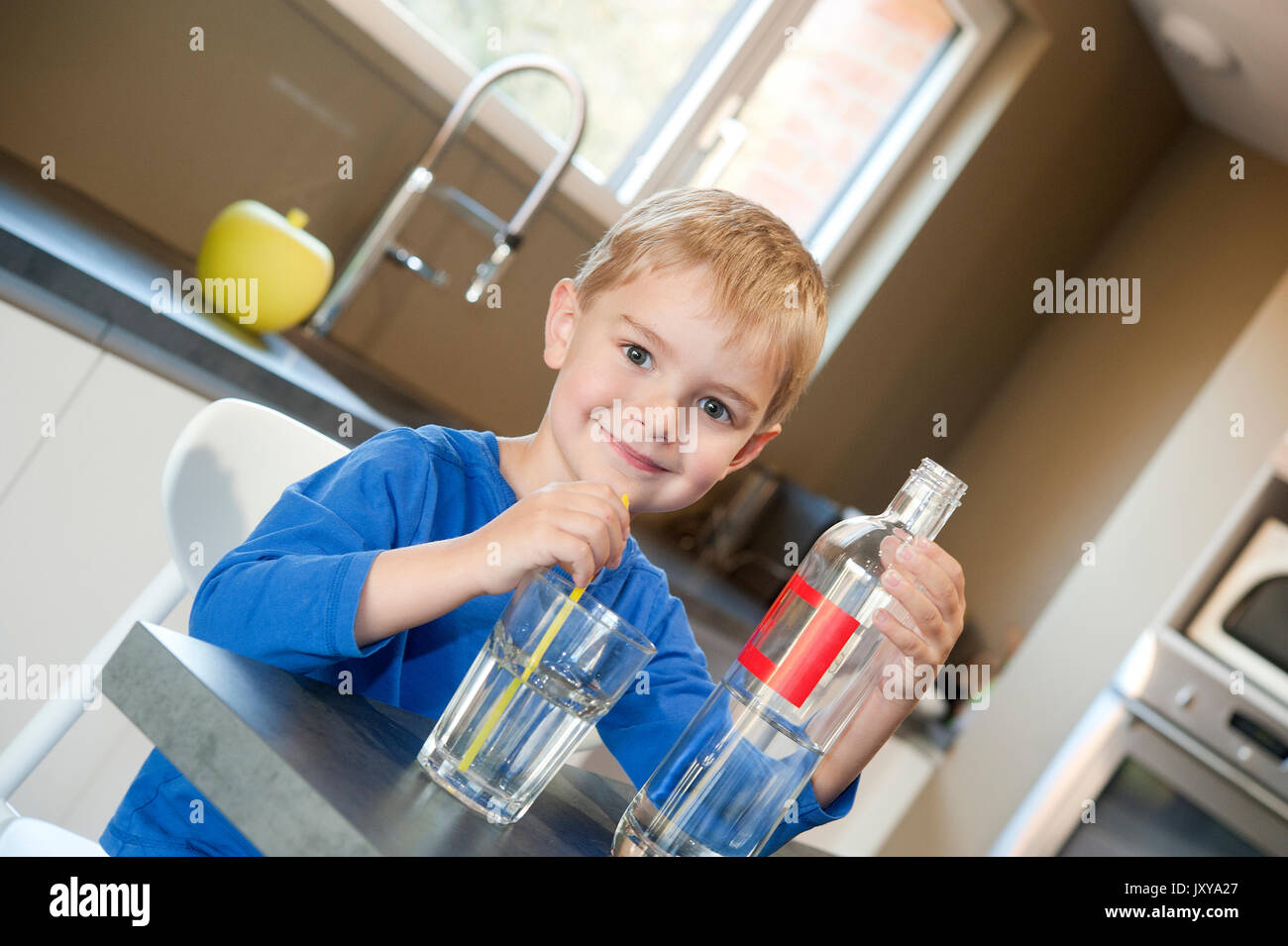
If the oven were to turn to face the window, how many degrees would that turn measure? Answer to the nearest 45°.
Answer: approximately 90° to its right

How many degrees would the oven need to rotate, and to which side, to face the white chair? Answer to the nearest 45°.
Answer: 0° — it already faces it

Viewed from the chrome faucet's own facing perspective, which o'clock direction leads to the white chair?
The white chair is roughly at 3 o'clock from the chrome faucet.

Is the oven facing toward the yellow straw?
yes

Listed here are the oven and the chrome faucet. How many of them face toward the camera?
1

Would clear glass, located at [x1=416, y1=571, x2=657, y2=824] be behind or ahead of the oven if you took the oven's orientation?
ahead

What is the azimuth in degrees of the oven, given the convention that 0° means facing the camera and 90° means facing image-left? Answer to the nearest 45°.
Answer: approximately 0°

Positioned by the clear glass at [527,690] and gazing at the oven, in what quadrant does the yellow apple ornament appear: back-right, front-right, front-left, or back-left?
front-left
